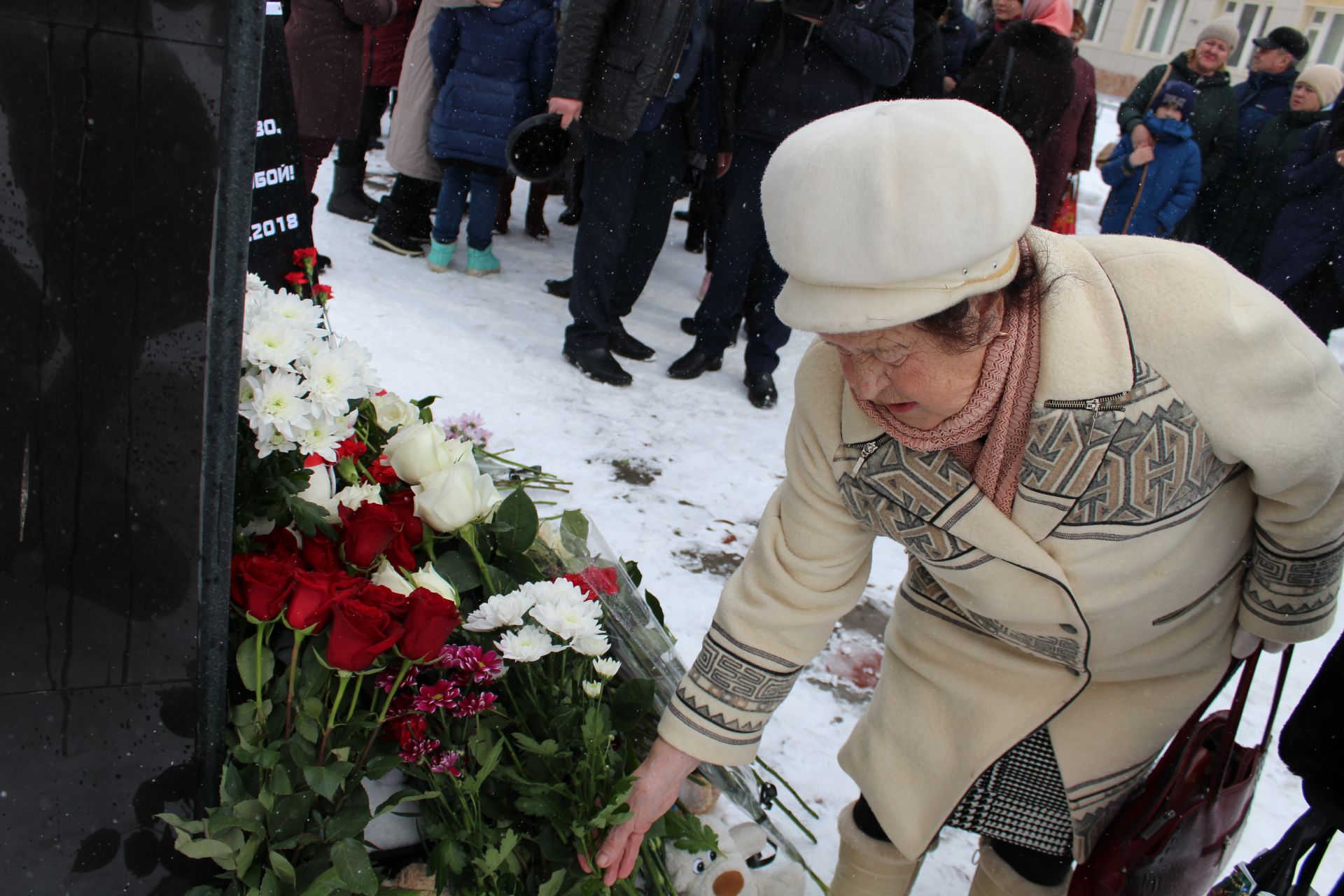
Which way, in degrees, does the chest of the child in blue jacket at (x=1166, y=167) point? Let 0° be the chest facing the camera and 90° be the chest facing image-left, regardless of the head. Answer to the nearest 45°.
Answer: approximately 45°

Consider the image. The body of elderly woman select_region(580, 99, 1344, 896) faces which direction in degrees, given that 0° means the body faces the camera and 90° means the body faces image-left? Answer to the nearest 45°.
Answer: approximately 45°

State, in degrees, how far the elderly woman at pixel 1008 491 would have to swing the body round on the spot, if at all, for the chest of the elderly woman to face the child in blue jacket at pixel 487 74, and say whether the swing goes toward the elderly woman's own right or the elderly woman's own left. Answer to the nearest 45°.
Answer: approximately 90° to the elderly woman's own right
